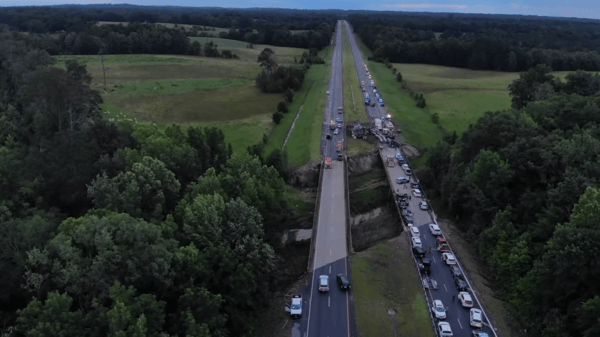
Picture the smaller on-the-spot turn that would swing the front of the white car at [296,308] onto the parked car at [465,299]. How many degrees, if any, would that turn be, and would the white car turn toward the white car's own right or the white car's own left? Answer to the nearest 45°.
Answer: approximately 90° to the white car's own left

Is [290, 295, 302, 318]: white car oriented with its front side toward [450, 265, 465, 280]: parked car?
no

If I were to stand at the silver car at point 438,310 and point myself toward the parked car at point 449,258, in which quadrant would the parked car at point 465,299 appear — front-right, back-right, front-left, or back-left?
front-right

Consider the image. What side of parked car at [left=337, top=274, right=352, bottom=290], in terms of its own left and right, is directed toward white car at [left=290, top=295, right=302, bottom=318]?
right

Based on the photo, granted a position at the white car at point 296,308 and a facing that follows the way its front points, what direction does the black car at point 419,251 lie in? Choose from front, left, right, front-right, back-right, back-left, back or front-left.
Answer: back-left

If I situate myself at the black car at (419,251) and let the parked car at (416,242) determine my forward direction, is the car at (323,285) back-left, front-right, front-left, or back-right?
back-left

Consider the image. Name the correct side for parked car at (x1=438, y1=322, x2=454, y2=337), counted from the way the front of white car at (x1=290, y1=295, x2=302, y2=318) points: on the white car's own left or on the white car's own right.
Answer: on the white car's own left

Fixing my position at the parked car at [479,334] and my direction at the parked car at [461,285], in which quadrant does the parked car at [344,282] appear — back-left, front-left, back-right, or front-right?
front-left

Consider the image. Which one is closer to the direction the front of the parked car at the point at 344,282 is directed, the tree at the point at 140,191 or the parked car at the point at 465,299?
the parked car

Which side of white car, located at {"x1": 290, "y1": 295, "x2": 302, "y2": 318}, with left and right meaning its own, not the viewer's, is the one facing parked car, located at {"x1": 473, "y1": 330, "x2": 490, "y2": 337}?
left

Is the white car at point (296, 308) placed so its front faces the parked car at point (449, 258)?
no

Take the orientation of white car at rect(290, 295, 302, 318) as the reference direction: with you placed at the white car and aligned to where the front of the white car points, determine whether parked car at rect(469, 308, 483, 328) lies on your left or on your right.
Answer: on your left

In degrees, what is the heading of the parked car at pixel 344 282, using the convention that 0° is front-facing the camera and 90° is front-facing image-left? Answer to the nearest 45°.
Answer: approximately 315°

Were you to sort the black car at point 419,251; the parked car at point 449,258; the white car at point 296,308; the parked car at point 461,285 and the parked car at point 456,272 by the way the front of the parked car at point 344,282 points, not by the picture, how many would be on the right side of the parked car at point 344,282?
1

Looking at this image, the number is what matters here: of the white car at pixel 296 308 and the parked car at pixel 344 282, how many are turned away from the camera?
0

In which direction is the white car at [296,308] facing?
toward the camera
